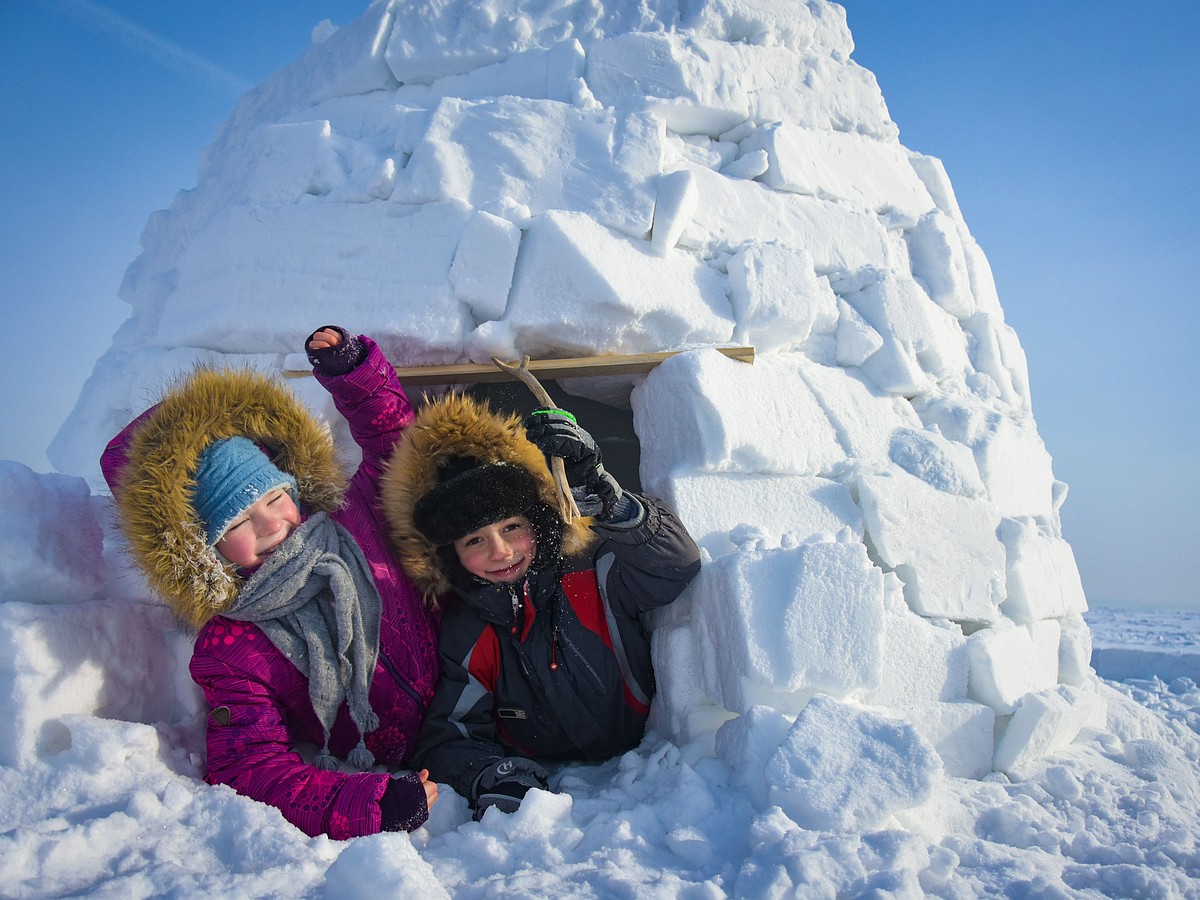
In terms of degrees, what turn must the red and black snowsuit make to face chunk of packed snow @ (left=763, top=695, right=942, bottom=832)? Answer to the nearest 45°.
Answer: approximately 45° to its left

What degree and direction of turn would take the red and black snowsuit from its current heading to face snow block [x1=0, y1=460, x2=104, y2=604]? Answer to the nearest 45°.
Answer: approximately 90° to its right

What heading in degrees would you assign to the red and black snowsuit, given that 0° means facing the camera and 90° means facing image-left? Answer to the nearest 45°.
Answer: approximately 0°

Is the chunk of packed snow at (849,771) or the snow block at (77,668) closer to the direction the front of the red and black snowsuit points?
the chunk of packed snow

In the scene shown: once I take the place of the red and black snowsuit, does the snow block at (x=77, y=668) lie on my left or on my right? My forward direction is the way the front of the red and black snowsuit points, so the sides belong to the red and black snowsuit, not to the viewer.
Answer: on my right
